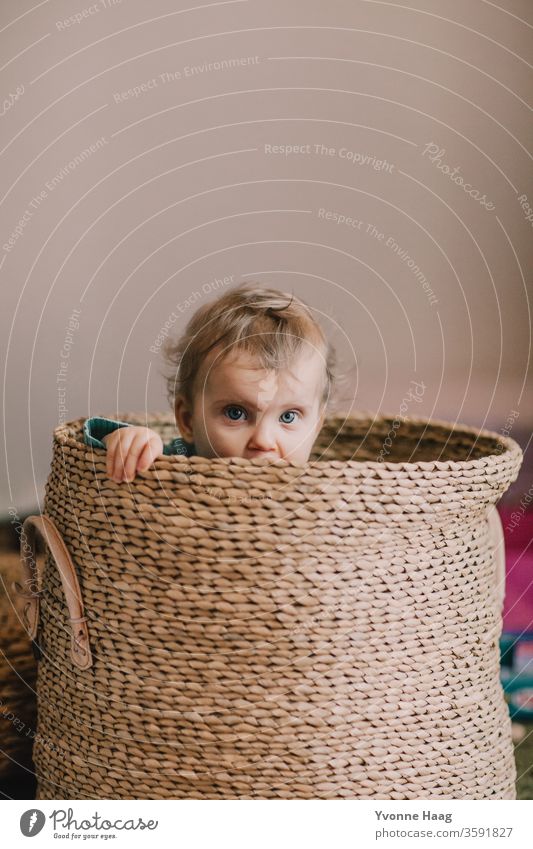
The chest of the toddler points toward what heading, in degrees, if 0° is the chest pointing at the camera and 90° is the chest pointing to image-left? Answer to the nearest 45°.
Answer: approximately 0°
